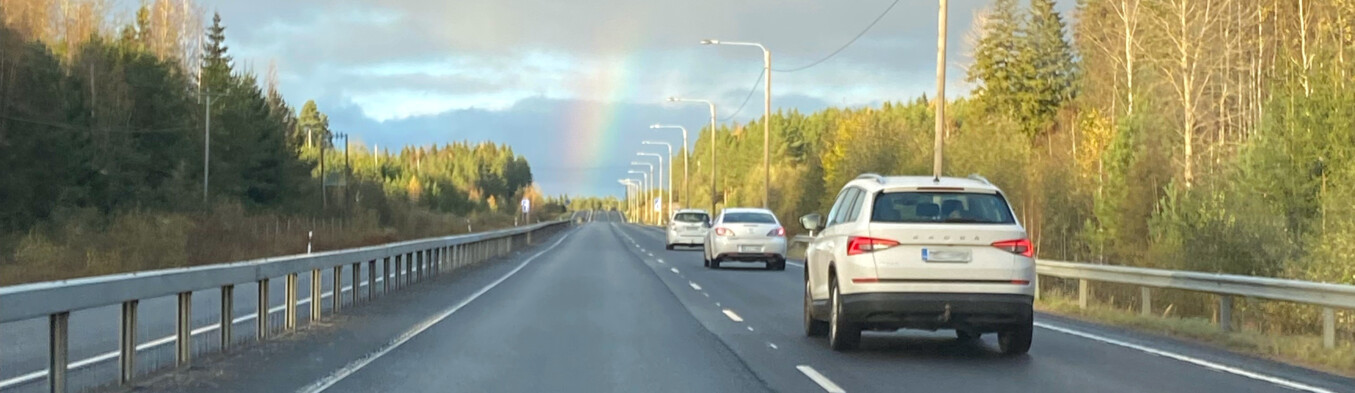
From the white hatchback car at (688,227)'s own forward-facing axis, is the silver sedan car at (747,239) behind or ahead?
behind

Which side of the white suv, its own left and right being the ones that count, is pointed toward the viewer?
back

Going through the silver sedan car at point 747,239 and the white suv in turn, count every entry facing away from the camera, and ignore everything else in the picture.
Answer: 2

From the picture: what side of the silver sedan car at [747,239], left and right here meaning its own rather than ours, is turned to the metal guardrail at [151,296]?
back

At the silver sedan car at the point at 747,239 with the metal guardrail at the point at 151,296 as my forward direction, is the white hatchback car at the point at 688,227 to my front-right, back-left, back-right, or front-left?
back-right

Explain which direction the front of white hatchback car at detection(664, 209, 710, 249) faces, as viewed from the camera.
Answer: facing away from the viewer

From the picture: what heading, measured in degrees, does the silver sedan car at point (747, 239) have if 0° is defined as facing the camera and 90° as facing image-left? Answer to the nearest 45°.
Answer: approximately 180°

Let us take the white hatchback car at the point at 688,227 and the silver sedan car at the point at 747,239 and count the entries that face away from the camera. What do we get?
2

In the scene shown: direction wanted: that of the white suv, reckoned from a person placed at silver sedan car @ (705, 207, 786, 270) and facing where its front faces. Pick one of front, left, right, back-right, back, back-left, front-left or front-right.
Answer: back

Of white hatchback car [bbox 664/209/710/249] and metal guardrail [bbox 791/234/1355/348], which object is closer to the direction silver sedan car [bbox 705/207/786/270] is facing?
the white hatchback car

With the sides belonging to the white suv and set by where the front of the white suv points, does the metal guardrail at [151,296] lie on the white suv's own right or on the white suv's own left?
on the white suv's own left
